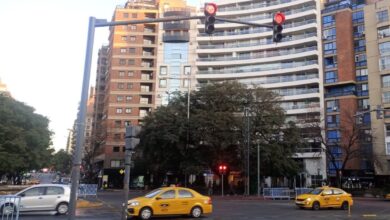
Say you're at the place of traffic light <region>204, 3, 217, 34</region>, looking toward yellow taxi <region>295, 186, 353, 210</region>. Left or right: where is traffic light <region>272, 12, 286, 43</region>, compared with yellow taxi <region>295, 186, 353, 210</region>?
right

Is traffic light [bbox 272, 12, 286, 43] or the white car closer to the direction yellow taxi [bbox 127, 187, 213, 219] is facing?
the white car

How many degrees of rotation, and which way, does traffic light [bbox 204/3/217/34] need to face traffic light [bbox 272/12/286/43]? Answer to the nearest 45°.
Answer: approximately 90° to its left

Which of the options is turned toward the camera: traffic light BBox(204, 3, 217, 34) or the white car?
the traffic light

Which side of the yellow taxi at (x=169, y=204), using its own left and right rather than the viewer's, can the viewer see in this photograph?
left

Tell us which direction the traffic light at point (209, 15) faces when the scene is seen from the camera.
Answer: facing the viewer
